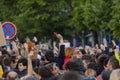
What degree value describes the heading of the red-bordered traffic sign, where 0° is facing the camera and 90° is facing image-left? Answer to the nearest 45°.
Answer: approximately 0°
